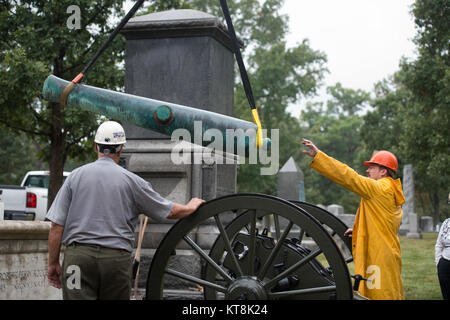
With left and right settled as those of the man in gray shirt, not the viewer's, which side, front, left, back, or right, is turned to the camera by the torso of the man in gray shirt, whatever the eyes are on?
back

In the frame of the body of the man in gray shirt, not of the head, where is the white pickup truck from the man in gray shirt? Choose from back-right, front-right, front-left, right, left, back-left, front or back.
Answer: front

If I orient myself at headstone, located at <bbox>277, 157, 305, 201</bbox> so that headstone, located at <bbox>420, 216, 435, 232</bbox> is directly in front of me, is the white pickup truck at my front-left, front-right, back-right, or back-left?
back-left

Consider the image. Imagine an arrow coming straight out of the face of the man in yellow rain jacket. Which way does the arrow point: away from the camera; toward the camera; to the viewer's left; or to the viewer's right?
to the viewer's left

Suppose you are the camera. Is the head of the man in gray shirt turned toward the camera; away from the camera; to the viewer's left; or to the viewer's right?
away from the camera

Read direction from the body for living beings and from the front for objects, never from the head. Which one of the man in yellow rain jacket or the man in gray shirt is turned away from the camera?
the man in gray shirt

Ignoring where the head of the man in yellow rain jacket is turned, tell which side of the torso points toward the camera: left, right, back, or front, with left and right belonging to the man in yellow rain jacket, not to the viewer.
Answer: left

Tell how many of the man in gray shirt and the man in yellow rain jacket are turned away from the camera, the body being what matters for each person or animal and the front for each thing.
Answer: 1

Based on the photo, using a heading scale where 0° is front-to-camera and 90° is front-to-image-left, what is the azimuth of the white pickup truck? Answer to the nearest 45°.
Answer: approximately 225°

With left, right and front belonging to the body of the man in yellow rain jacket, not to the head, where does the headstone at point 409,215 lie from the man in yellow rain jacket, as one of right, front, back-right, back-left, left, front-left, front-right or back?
right
